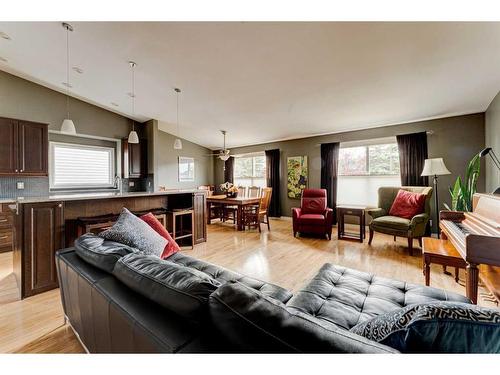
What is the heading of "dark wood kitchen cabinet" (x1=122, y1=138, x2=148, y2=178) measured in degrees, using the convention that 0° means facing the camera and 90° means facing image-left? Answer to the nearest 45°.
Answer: approximately 0°

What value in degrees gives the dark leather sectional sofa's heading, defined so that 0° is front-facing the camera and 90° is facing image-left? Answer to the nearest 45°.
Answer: approximately 225°

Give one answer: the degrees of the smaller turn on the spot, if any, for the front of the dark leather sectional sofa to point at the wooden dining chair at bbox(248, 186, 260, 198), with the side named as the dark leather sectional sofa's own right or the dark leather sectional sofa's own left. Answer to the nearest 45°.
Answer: approximately 45° to the dark leather sectional sofa's own left

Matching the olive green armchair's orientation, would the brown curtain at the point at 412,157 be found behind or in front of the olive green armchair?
behind

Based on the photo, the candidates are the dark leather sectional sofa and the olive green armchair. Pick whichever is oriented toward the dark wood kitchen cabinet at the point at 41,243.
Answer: the olive green armchair

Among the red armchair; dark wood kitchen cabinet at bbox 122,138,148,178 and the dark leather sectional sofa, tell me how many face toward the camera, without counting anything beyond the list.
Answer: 2

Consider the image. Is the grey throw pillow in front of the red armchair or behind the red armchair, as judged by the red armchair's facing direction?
in front

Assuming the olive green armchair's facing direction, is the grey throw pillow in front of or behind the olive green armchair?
in front

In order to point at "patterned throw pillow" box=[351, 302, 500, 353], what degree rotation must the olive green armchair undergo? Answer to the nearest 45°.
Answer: approximately 45° to its left

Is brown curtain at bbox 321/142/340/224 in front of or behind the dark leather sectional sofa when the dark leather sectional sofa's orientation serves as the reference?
in front

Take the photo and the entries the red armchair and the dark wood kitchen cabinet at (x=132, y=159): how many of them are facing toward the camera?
2

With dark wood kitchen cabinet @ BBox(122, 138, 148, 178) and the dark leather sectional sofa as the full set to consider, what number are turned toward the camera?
1

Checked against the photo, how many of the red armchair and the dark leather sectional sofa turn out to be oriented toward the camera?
1

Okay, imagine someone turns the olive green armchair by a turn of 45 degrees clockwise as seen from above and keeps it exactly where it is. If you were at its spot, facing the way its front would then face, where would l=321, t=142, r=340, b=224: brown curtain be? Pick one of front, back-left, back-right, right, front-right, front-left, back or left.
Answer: front-right

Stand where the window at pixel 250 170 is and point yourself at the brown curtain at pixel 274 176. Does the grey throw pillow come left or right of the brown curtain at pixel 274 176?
right
